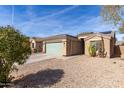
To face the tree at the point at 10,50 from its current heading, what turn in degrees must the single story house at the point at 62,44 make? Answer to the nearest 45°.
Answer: approximately 45° to its right

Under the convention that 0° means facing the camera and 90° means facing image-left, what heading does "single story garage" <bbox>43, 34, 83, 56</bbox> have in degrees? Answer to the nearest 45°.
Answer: approximately 45°

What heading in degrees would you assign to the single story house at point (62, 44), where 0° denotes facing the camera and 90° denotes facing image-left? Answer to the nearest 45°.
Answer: approximately 45°

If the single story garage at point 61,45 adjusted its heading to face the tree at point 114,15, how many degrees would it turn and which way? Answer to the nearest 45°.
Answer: approximately 135° to its left

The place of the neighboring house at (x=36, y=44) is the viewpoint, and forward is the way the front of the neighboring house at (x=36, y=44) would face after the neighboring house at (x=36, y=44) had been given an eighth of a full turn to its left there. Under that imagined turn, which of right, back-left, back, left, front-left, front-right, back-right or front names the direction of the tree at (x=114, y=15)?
left

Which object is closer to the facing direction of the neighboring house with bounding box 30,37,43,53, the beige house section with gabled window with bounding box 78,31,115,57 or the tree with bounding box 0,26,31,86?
the tree
